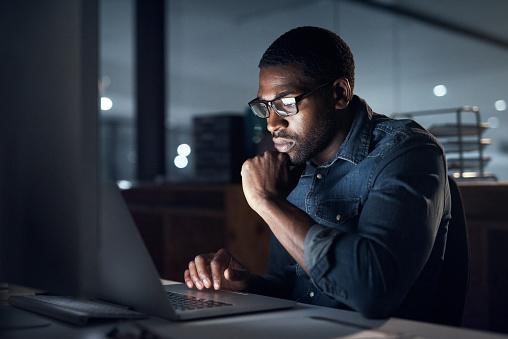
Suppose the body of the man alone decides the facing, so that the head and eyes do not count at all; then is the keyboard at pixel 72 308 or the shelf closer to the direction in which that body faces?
the keyboard

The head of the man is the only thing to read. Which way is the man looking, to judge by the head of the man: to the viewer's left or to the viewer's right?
to the viewer's left

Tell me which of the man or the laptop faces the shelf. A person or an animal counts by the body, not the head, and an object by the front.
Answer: the laptop

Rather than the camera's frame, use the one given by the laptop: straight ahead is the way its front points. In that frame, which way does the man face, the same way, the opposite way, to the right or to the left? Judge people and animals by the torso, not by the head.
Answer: the opposite way

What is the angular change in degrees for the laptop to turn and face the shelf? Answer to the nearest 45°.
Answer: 0° — it already faces it

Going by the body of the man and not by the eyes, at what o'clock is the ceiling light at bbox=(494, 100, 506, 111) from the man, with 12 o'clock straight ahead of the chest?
The ceiling light is roughly at 5 o'clock from the man.

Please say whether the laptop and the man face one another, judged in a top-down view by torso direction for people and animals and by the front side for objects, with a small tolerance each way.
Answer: yes

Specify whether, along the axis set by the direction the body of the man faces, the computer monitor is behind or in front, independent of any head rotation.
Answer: in front

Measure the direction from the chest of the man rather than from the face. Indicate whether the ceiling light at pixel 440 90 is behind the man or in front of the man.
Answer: behind

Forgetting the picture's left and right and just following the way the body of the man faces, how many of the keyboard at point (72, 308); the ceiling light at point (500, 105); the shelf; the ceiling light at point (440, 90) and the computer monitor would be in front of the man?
2

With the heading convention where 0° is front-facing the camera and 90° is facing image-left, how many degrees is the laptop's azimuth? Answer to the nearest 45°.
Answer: approximately 225°

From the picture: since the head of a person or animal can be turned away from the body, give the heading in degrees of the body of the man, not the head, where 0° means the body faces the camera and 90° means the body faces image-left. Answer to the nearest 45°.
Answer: approximately 45°
